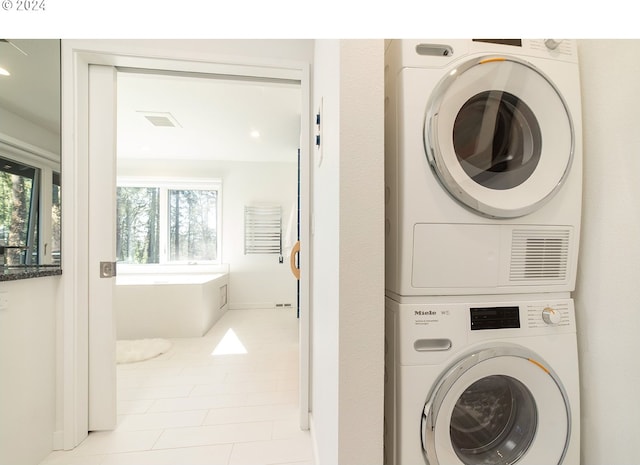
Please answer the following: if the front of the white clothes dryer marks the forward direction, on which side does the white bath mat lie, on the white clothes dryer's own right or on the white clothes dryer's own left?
on the white clothes dryer's own right

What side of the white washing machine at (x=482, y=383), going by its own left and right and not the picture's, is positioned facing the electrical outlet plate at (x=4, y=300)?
right

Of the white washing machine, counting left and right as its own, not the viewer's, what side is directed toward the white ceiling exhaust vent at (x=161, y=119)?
right

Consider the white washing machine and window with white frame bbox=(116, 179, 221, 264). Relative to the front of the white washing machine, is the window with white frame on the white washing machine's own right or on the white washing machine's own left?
on the white washing machine's own right

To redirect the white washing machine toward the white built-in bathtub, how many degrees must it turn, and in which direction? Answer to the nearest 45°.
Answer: approximately 90° to its right

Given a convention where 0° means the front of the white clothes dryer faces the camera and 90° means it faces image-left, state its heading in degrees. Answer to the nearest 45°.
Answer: approximately 0°
